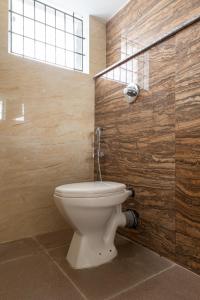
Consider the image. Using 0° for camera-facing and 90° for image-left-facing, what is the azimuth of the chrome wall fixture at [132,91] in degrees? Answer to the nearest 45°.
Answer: approximately 45°

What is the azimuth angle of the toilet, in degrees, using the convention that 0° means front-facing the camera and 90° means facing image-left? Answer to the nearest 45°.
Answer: approximately 45°

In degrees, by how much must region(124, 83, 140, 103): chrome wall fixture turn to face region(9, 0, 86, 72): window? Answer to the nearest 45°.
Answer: approximately 45° to its right
